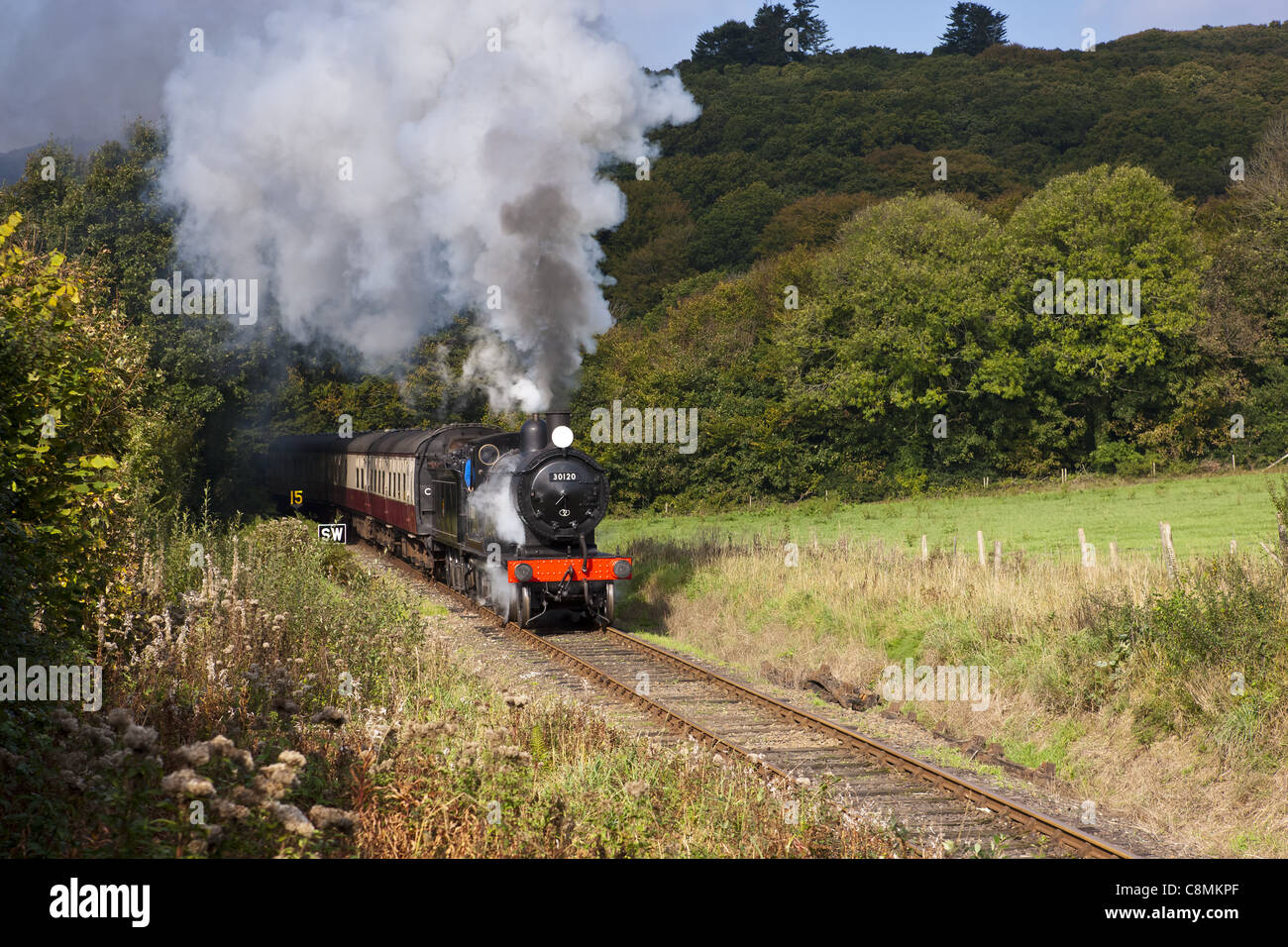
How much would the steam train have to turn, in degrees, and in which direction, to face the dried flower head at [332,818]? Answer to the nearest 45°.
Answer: approximately 45° to its right

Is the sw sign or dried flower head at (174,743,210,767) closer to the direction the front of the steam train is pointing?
the dried flower head

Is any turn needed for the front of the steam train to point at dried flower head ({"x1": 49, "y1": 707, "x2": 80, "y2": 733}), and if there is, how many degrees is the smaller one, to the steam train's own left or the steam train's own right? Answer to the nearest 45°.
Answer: approximately 45° to the steam train's own right

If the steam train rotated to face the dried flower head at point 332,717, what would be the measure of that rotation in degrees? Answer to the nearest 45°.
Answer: approximately 45° to its right

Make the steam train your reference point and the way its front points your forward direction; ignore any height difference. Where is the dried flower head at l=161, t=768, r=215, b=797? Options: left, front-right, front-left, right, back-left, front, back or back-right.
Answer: front-right

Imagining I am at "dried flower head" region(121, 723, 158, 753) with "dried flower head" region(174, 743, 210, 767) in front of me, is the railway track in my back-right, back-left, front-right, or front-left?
front-left

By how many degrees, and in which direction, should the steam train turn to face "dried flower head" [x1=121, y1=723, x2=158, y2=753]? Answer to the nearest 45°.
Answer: approximately 45° to its right

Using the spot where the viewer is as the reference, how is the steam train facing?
facing the viewer and to the right of the viewer

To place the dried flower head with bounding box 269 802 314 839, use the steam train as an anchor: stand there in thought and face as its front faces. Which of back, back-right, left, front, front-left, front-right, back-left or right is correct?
front-right
